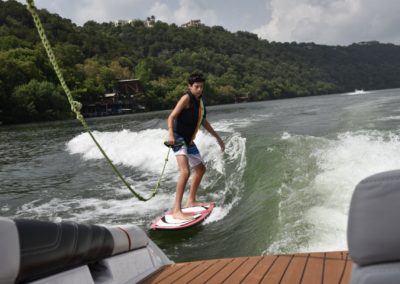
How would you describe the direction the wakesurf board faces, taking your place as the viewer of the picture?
facing the viewer and to the left of the viewer

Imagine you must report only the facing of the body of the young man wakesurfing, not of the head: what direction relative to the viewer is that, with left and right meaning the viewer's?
facing the viewer and to the right of the viewer
